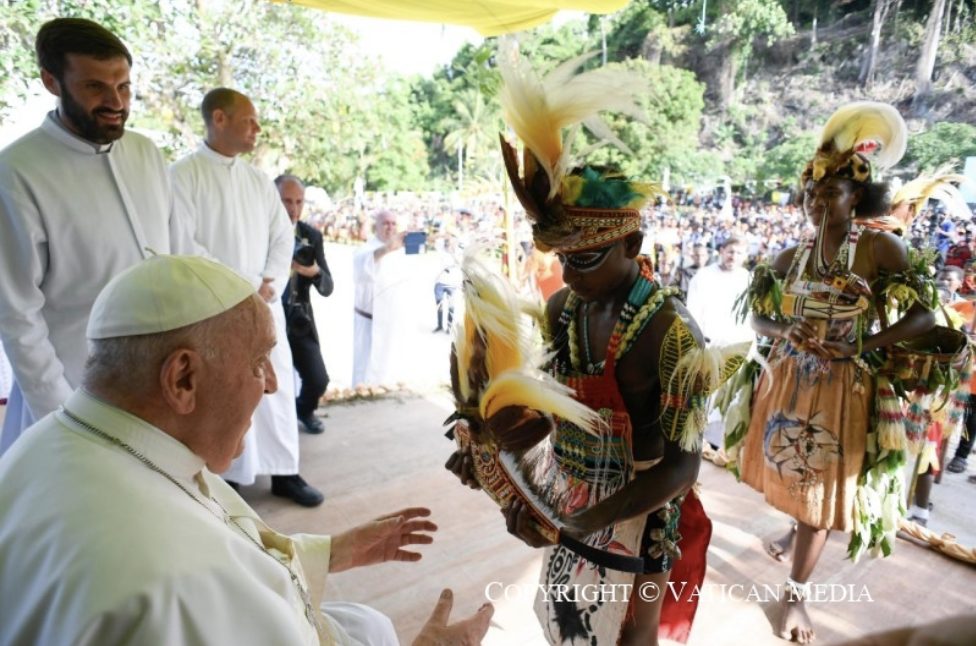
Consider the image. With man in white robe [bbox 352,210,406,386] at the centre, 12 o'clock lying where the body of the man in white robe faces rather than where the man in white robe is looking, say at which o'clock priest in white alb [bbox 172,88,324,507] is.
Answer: The priest in white alb is roughly at 2 o'clock from the man in white robe.

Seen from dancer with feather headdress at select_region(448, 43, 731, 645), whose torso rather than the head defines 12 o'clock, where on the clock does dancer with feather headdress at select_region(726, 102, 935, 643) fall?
dancer with feather headdress at select_region(726, 102, 935, 643) is roughly at 6 o'clock from dancer with feather headdress at select_region(448, 43, 731, 645).

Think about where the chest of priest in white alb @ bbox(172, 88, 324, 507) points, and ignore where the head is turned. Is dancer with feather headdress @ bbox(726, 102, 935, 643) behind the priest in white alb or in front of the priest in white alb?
in front

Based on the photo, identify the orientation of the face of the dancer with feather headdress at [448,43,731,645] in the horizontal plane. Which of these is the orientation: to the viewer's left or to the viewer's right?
to the viewer's left

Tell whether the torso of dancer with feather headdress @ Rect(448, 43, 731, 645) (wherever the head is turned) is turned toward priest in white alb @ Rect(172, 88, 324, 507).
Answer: no

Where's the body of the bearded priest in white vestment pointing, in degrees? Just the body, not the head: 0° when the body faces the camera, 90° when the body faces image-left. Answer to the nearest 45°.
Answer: approximately 315°

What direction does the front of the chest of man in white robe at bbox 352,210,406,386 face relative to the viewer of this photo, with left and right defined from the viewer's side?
facing the viewer and to the right of the viewer

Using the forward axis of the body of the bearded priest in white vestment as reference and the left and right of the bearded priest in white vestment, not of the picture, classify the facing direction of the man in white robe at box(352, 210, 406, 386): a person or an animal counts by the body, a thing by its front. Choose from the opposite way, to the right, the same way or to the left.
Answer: the same way

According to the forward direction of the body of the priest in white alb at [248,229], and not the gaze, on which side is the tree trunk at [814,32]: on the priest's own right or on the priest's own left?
on the priest's own left

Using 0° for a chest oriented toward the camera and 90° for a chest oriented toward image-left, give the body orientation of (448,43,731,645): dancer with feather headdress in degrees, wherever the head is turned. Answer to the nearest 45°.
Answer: approximately 45°

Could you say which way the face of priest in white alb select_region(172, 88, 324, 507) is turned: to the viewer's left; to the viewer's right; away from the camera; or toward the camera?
to the viewer's right

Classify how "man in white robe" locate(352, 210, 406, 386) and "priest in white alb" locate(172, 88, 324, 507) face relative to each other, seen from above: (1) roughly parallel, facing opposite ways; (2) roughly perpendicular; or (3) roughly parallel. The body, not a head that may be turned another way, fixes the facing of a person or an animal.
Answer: roughly parallel

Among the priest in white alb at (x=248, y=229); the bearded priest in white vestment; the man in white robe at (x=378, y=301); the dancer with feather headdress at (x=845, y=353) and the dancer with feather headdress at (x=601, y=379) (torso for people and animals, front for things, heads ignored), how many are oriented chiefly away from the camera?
0

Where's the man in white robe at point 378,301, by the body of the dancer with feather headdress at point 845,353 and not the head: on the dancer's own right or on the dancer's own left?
on the dancer's own right

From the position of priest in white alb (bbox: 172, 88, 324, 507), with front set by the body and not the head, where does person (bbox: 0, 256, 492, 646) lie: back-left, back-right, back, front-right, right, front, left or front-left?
front-right

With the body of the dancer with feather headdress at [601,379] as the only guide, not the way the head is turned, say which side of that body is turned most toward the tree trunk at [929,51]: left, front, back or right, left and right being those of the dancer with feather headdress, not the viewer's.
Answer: back

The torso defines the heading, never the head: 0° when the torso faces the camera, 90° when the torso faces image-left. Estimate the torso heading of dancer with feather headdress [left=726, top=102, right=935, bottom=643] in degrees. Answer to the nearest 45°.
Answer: approximately 45°
